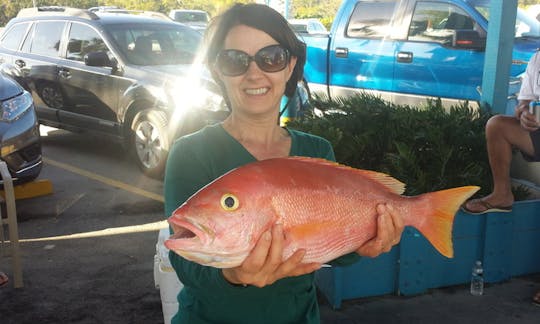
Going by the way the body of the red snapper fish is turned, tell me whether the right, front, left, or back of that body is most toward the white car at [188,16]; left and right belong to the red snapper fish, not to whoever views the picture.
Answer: right

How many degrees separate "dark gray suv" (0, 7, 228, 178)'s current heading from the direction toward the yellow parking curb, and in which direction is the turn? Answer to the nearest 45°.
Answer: approximately 90° to its right

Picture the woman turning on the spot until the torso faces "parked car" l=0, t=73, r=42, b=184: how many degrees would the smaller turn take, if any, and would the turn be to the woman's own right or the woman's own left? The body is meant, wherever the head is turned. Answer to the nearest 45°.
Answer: approximately 135° to the woman's own right

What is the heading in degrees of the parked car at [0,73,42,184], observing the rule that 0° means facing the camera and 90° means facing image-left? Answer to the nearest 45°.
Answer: approximately 315°

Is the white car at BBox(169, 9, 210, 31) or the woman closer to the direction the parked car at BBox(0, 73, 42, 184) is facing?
the woman

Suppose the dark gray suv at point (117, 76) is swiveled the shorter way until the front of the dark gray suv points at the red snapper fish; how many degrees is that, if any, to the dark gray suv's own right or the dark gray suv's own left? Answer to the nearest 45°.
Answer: approximately 45° to the dark gray suv's own right

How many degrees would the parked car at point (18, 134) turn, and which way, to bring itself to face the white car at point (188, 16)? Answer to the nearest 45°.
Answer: approximately 135° to its left

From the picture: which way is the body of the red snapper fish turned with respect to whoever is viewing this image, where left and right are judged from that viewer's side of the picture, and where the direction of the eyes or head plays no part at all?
facing to the left of the viewer

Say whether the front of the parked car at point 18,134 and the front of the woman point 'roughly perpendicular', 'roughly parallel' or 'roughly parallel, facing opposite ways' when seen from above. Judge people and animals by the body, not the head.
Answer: roughly perpendicular
